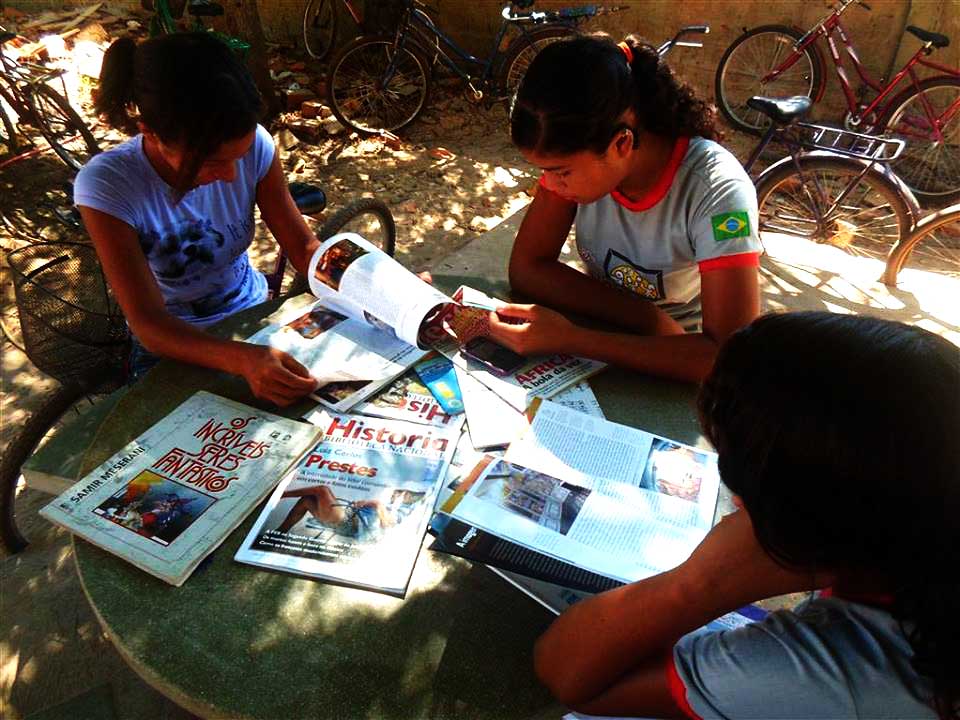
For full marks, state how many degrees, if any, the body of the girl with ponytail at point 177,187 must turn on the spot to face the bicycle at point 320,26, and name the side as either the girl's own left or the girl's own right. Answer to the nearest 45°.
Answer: approximately 135° to the girl's own left

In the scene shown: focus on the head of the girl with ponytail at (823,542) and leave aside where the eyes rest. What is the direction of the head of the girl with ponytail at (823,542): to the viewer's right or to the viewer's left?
to the viewer's left

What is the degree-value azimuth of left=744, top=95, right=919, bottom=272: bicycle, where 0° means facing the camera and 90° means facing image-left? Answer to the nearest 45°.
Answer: approximately 90°

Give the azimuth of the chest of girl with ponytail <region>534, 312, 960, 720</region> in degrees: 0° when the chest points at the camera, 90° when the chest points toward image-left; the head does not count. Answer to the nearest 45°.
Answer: approximately 135°

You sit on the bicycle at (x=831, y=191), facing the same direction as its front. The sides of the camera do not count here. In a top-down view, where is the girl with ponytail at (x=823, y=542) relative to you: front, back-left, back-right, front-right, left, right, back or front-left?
left

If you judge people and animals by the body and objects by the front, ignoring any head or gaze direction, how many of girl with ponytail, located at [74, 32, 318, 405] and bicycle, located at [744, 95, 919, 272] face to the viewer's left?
1

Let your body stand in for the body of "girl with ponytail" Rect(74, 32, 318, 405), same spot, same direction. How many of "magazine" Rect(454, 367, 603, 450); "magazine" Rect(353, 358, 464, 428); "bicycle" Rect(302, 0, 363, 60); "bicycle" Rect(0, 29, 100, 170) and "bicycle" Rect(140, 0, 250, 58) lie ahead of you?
2

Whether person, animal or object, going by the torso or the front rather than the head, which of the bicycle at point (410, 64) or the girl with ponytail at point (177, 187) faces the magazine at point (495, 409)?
the girl with ponytail

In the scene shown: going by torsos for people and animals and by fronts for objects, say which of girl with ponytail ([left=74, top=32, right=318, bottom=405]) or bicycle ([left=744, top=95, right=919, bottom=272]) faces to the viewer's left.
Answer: the bicycle
